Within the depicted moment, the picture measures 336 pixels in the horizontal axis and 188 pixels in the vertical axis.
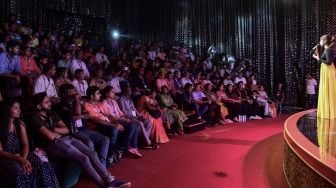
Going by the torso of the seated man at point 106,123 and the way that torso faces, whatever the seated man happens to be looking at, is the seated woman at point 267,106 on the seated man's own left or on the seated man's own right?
on the seated man's own left

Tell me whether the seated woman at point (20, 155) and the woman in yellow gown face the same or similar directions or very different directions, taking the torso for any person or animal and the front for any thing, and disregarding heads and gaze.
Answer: very different directions

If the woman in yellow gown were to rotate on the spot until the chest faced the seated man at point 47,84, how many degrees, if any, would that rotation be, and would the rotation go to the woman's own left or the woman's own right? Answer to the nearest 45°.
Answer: approximately 45° to the woman's own left

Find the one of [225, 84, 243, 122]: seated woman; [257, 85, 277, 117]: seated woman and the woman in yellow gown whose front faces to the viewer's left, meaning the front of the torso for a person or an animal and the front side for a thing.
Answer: the woman in yellow gown

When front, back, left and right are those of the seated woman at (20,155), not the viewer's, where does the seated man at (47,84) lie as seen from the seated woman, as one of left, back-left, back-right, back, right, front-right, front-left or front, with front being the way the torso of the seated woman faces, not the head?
back-left

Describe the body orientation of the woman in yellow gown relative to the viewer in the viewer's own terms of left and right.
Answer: facing to the left of the viewer

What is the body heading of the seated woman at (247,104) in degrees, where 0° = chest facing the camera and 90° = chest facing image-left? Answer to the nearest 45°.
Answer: approximately 315°

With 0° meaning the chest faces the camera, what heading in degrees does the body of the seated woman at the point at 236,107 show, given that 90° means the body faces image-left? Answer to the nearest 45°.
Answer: approximately 315°

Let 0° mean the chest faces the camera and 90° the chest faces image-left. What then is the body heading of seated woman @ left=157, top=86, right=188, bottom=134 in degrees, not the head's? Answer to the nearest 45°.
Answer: approximately 315°

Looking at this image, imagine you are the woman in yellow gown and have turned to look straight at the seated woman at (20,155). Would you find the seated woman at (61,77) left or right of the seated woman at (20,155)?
right

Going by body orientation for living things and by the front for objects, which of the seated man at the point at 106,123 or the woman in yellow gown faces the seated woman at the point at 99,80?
the woman in yellow gown
